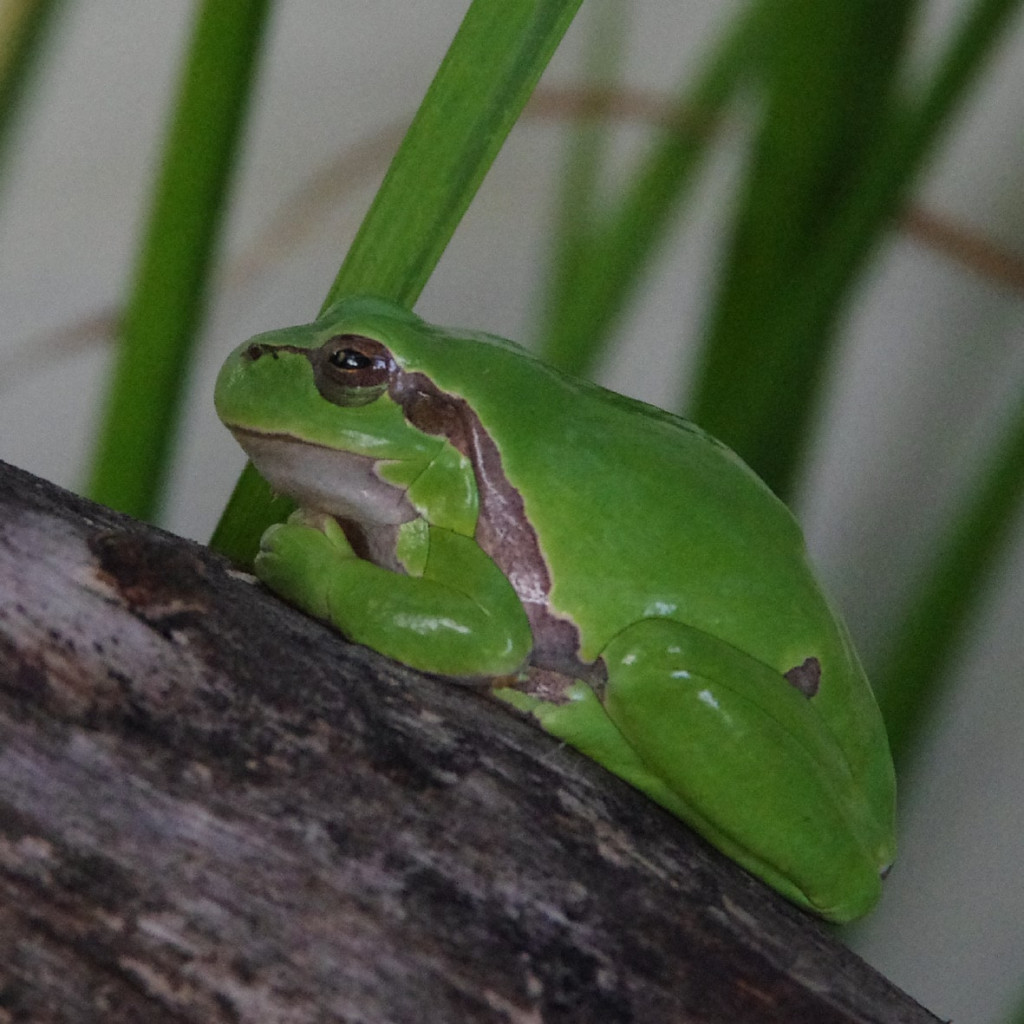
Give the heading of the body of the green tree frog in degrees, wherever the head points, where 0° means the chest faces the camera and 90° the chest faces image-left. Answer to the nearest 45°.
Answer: approximately 90°

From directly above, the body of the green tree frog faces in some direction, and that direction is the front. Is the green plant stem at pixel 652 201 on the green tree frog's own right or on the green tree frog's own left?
on the green tree frog's own right
